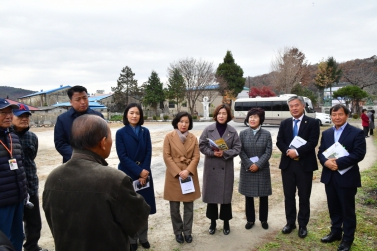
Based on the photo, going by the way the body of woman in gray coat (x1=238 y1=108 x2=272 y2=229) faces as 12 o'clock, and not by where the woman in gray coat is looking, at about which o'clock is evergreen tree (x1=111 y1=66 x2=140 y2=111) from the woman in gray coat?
The evergreen tree is roughly at 5 o'clock from the woman in gray coat.

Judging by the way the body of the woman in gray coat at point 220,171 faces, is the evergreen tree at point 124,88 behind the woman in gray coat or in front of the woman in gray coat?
behind

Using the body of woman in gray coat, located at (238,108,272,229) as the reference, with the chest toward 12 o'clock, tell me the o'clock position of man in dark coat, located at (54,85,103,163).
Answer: The man in dark coat is roughly at 2 o'clock from the woman in gray coat.

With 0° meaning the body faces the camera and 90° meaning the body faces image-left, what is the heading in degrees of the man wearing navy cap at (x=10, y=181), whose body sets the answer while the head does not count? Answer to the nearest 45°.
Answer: approximately 315°

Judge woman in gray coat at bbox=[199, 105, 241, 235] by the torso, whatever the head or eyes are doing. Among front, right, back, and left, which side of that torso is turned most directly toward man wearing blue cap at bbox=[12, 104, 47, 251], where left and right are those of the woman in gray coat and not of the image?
right

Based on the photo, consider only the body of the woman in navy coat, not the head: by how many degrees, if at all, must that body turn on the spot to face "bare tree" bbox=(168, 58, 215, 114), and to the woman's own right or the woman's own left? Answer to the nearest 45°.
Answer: approximately 180°

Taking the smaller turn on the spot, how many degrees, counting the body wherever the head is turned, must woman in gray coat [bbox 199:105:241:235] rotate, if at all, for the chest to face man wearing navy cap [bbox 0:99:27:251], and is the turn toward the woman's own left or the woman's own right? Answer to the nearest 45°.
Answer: approximately 45° to the woman's own right

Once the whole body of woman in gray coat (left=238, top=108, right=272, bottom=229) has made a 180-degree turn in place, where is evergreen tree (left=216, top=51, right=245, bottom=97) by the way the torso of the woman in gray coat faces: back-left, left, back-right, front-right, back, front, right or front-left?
front

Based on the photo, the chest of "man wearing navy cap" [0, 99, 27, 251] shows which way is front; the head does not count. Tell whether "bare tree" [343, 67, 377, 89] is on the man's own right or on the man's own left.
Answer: on the man's own left
